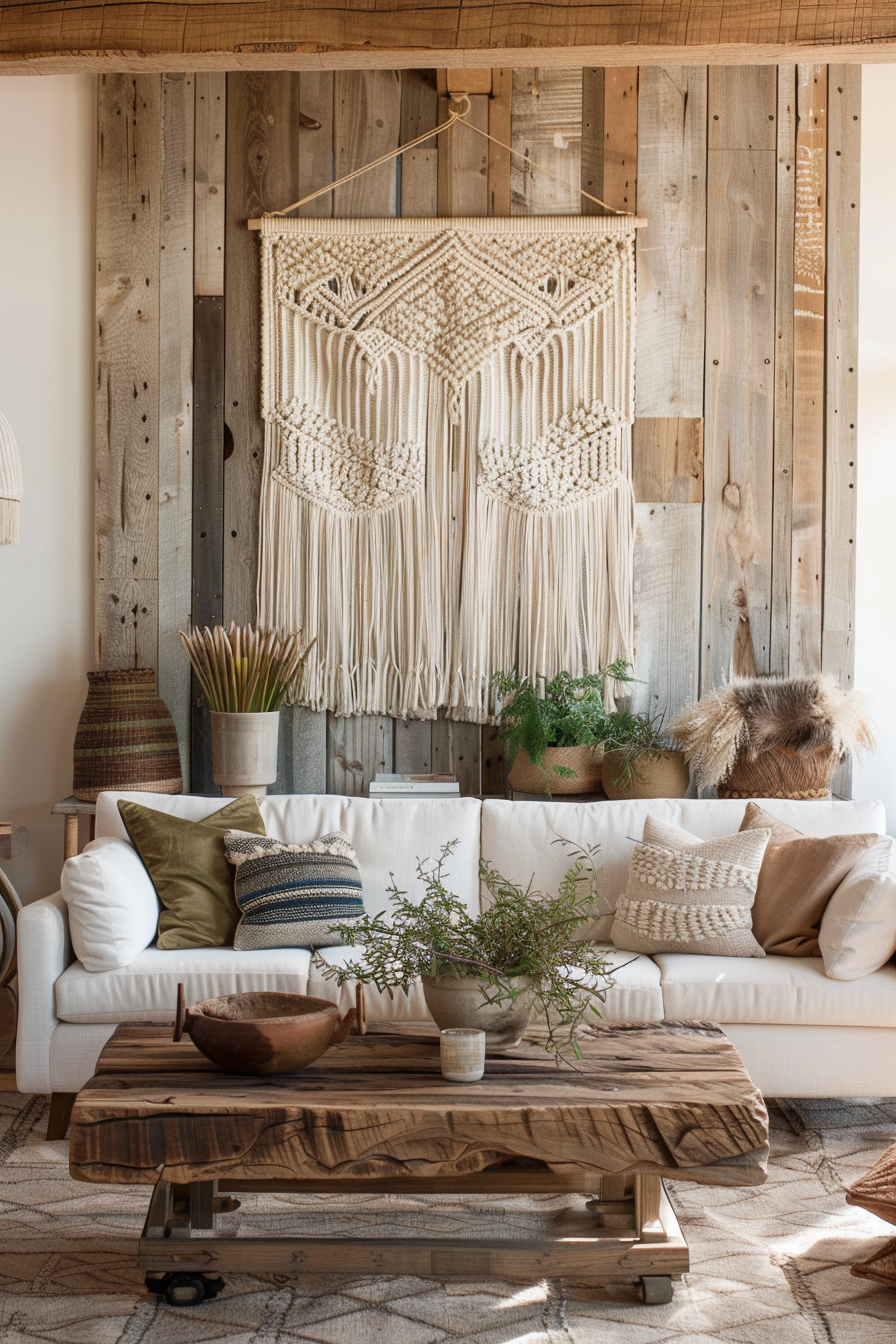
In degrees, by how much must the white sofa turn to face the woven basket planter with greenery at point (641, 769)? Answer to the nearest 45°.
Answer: approximately 180°

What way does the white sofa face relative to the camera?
toward the camera

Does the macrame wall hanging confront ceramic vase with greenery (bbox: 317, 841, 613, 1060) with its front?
yes

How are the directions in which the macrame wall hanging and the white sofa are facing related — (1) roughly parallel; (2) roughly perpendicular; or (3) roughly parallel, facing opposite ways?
roughly parallel

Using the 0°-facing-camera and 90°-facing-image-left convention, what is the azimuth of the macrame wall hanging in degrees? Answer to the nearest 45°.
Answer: approximately 0°

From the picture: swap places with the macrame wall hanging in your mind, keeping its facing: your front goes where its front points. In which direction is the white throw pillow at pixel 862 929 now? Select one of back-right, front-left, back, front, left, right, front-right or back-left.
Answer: front-left

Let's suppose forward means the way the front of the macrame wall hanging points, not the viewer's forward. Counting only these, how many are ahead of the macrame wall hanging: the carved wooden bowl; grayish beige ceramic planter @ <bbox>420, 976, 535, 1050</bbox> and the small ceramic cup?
3

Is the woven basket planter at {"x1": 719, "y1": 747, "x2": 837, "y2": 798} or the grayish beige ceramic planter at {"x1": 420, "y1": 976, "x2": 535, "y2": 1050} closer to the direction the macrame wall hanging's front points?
the grayish beige ceramic planter

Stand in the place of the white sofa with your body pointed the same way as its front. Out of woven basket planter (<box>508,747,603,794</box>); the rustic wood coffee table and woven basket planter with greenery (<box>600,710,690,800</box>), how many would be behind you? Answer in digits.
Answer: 2

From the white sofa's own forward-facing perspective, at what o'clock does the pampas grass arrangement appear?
The pampas grass arrangement is roughly at 7 o'clock from the white sofa.

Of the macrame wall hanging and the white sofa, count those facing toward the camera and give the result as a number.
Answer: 2

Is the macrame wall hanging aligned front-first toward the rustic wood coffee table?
yes

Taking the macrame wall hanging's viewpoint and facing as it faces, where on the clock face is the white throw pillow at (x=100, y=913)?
The white throw pillow is roughly at 1 o'clock from the macrame wall hanging.
